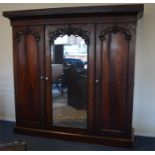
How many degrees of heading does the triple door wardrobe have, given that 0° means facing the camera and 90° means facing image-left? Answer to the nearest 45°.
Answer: approximately 0°
